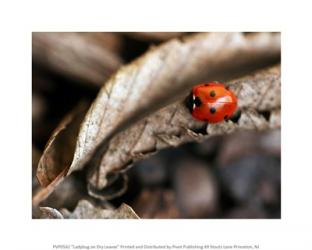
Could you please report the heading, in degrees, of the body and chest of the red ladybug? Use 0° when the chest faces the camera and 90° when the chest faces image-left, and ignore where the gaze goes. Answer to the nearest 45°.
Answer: approximately 90°
